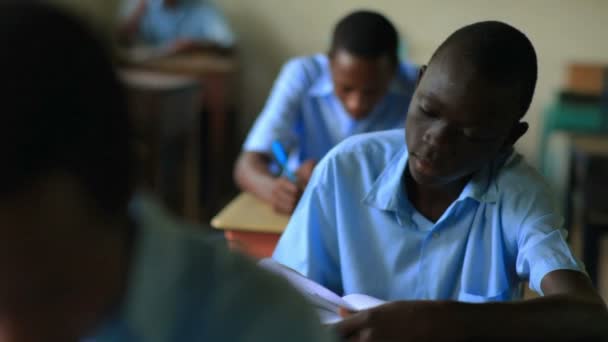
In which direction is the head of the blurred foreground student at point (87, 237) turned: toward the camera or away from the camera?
away from the camera

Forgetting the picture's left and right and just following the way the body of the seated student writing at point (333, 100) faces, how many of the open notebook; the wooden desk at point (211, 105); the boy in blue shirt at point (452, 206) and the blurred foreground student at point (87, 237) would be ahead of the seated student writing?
3

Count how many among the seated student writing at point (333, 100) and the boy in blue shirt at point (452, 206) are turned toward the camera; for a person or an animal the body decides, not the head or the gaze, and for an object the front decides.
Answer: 2

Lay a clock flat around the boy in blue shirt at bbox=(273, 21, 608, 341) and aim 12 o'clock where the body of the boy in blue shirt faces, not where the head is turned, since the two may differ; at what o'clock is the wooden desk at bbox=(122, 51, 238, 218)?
The wooden desk is roughly at 5 o'clock from the boy in blue shirt.

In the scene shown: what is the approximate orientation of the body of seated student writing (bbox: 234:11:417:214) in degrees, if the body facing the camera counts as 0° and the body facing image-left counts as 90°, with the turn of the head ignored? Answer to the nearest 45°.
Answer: approximately 0°

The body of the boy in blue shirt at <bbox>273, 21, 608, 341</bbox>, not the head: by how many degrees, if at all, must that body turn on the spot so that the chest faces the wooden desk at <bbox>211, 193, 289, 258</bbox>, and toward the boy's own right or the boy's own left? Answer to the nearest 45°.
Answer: approximately 135° to the boy's own right

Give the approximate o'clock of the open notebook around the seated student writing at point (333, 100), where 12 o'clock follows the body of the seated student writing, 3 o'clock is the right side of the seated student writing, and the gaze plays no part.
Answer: The open notebook is roughly at 12 o'clock from the seated student writing.
